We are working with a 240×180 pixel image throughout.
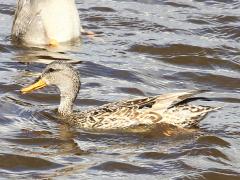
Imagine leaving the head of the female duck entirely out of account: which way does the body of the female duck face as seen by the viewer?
to the viewer's left

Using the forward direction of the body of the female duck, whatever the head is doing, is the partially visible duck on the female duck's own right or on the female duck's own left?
on the female duck's own right
